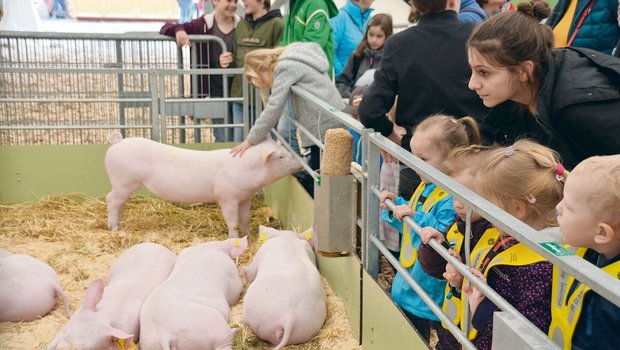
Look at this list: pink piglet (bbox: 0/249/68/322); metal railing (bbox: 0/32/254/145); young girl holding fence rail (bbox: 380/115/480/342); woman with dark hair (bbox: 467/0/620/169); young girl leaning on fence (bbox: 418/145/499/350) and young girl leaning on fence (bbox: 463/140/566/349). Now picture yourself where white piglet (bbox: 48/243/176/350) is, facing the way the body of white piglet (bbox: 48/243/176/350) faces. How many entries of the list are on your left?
4

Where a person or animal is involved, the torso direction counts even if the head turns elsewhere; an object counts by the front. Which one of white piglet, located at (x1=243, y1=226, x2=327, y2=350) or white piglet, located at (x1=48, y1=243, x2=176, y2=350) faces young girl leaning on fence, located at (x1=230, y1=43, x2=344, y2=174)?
white piglet, located at (x1=243, y1=226, x2=327, y2=350)

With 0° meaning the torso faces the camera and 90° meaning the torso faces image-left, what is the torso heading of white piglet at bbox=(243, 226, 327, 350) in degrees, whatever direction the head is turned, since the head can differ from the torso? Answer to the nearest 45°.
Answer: approximately 180°

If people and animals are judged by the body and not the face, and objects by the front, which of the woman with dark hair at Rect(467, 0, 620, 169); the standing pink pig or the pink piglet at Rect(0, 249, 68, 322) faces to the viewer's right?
the standing pink pig

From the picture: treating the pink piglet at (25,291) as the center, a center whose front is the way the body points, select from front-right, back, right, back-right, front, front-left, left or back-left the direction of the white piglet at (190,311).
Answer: back-left

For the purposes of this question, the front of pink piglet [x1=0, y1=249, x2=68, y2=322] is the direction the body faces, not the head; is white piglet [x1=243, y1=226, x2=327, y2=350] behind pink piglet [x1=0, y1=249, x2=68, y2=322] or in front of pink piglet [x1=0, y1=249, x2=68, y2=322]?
behind

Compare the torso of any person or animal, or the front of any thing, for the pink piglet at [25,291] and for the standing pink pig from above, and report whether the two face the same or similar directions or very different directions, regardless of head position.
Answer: very different directions

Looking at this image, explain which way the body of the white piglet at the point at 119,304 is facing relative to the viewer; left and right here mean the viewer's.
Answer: facing the viewer and to the left of the viewer

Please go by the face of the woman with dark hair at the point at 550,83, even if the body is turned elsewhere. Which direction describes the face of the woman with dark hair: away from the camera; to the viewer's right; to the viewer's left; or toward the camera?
to the viewer's left

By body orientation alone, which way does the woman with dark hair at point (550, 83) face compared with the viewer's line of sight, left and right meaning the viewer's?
facing to the left of the viewer

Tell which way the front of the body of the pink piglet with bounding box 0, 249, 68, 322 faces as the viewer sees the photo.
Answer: to the viewer's left

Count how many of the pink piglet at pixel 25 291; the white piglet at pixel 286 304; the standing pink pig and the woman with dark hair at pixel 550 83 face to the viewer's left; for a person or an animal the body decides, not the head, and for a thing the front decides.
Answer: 2

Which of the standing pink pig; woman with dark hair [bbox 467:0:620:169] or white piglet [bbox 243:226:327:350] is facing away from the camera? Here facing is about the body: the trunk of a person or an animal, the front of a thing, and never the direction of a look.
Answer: the white piglet

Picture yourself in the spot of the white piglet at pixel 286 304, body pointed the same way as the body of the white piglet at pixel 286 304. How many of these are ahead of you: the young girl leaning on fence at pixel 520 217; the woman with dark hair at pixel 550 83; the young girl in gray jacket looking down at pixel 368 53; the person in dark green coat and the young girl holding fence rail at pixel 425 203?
2

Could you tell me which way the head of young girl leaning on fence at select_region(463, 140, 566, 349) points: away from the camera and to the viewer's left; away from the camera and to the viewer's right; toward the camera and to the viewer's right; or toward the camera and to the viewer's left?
away from the camera and to the viewer's left

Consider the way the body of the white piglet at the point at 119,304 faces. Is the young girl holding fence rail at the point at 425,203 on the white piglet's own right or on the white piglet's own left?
on the white piglet's own left

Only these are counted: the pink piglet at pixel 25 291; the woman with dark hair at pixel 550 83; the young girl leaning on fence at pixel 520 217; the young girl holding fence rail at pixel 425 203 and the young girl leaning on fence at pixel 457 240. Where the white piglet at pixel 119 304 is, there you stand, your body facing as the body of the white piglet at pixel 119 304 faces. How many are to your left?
4

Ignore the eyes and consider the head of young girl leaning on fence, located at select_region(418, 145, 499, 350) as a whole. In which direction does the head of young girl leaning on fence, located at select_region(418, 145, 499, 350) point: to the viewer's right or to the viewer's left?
to the viewer's left

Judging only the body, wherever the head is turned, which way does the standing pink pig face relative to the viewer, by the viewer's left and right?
facing to the right of the viewer
